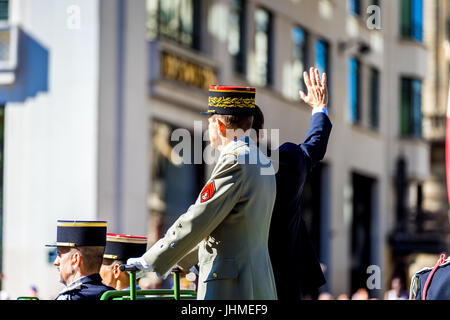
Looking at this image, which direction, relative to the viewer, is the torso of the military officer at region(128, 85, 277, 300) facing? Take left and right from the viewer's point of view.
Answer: facing away from the viewer and to the left of the viewer

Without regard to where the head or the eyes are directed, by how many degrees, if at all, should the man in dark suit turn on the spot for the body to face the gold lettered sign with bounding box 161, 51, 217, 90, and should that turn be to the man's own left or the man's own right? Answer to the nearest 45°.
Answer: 0° — they already face it

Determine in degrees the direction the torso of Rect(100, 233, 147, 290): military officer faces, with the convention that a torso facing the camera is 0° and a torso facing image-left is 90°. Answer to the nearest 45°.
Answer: approximately 90°

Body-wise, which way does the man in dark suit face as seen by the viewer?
away from the camera

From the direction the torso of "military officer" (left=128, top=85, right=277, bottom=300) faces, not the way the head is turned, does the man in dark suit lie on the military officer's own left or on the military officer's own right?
on the military officer's own right

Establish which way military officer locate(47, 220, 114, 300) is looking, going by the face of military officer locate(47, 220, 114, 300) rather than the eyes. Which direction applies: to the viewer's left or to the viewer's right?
to the viewer's left
